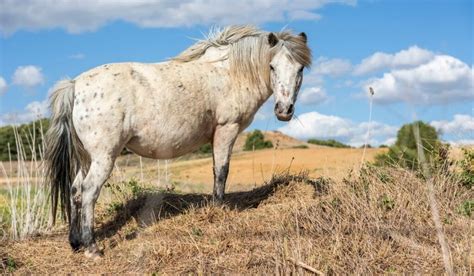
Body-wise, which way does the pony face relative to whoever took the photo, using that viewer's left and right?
facing to the right of the viewer

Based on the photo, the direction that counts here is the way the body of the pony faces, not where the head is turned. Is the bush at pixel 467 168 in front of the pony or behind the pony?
in front

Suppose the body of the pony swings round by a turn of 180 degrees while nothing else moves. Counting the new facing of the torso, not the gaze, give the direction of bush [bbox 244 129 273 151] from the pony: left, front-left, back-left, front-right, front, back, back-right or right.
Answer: right
